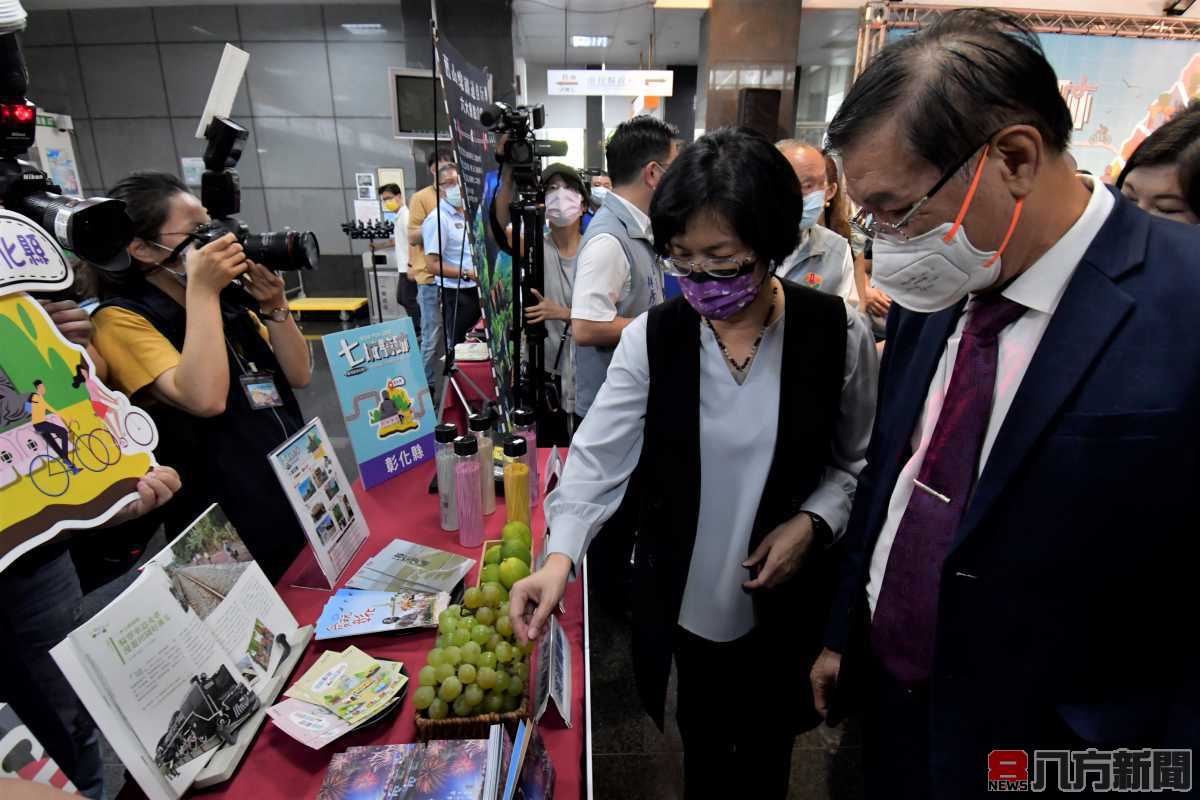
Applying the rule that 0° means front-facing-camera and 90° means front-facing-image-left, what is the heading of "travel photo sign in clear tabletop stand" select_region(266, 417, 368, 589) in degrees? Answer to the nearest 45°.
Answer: approximately 315°

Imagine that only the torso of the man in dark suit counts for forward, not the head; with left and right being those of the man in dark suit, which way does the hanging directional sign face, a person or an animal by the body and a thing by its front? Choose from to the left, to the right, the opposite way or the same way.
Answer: to the left

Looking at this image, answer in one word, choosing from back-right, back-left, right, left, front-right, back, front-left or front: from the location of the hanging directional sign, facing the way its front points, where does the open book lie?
front

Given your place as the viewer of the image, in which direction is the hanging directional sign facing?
facing the viewer

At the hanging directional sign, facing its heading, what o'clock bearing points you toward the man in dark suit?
The man in dark suit is roughly at 12 o'clock from the hanging directional sign.

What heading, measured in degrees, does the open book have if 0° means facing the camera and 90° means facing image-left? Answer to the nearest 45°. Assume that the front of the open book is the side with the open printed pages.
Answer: approximately 315°

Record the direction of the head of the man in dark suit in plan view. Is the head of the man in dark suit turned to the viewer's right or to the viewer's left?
to the viewer's left

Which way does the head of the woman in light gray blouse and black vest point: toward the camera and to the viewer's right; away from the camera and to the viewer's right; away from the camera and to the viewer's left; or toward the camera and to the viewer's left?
toward the camera and to the viewer's left

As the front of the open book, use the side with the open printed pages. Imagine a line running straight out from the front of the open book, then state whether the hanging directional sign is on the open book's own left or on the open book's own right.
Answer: on the open book's own left
